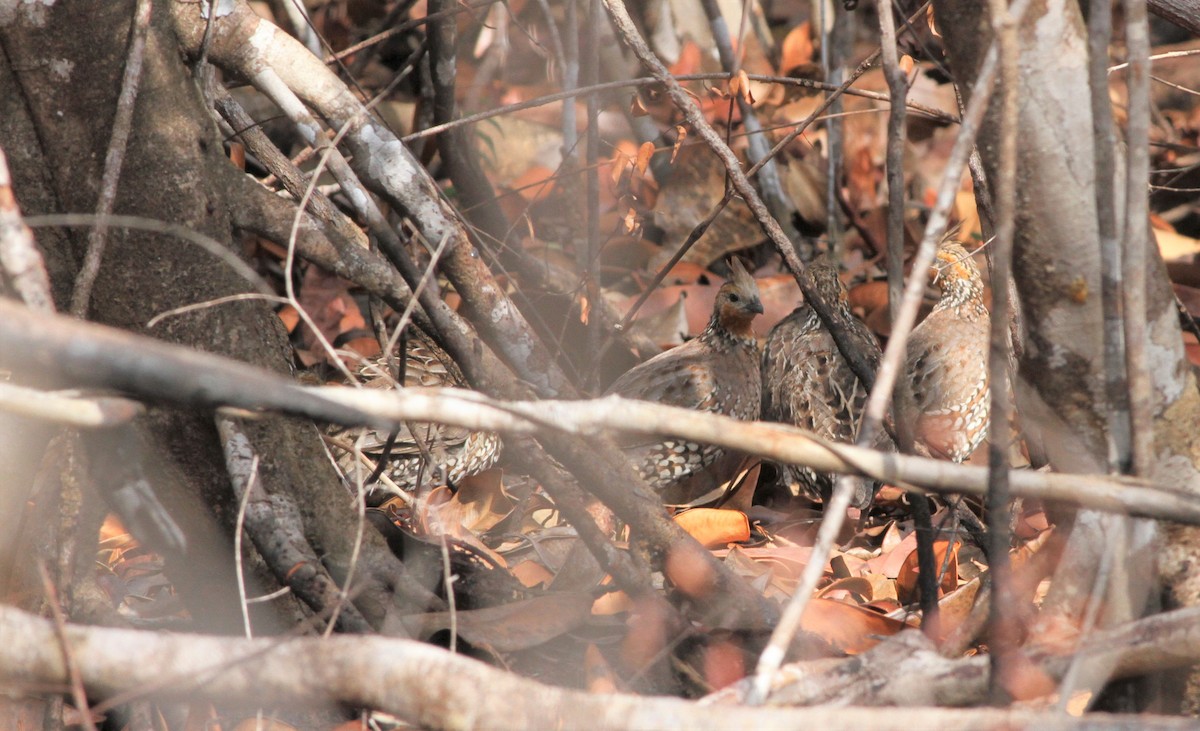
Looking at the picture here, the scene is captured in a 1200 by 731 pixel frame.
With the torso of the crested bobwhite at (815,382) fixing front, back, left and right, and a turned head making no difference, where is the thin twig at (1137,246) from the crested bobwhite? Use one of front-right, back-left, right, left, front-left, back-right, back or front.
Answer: back-right

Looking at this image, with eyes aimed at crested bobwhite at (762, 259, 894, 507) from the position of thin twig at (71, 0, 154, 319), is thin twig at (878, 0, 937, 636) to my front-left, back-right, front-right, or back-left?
front-right

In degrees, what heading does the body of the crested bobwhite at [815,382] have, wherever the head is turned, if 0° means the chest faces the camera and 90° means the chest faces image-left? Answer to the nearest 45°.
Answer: approximately 225°

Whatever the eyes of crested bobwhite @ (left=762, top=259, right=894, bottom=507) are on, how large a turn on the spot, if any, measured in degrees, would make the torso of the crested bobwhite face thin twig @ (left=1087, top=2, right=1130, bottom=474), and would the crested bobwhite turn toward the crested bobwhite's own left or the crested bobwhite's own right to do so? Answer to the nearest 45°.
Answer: approximately 135° to the crested bobwhite's own right

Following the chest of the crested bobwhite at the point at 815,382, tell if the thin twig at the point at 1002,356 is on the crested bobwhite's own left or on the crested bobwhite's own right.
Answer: on the crested bobwhite's own right
